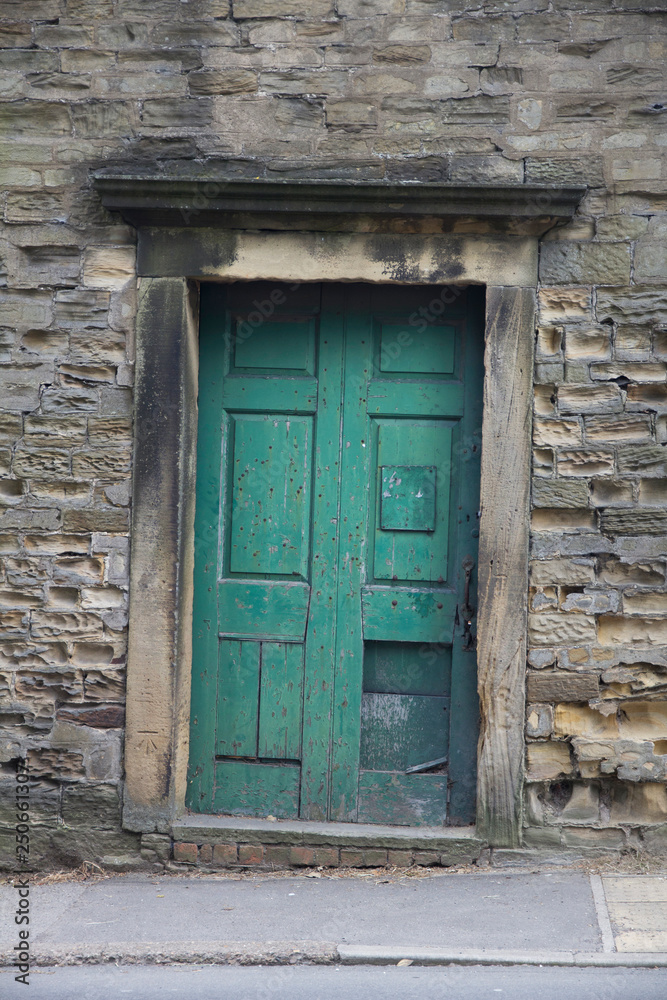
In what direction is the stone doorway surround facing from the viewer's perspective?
toward the camera
